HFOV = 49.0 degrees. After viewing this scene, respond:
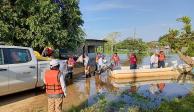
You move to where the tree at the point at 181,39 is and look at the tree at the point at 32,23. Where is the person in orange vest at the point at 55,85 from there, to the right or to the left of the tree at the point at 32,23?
left

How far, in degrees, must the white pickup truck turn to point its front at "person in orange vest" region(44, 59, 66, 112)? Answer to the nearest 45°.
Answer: approximately 45° to its left

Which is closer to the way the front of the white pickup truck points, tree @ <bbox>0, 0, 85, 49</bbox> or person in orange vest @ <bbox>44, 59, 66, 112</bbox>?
the person in orange vest

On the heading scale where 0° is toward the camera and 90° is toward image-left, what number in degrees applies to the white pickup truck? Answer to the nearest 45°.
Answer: approximately 45°

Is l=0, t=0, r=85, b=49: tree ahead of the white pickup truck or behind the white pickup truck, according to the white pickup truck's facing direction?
behind
